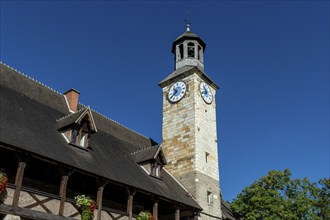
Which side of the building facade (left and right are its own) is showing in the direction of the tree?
left

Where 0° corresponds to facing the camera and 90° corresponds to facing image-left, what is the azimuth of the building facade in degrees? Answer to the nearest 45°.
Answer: approximately 315°
